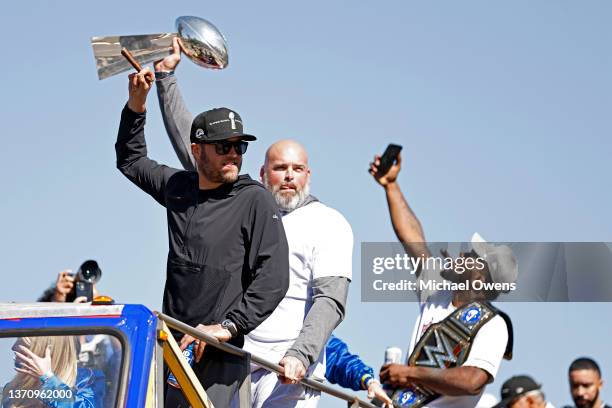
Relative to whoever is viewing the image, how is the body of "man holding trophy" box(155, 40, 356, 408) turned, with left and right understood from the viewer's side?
facing the viewer and to the left of the viewer

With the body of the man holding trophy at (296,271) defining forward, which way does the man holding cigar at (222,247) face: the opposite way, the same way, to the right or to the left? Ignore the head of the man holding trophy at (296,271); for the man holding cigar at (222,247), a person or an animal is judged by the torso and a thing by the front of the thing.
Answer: the same way

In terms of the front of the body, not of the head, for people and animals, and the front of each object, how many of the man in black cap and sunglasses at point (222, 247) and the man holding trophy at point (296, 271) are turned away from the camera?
0

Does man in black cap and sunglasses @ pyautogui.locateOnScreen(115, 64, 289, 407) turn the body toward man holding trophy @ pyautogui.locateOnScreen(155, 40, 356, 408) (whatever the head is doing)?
no
